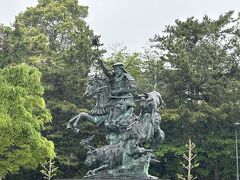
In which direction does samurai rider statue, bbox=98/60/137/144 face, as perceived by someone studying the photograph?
facing the viewer and to the left of the viewer

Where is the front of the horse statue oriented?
to the viewer's left
